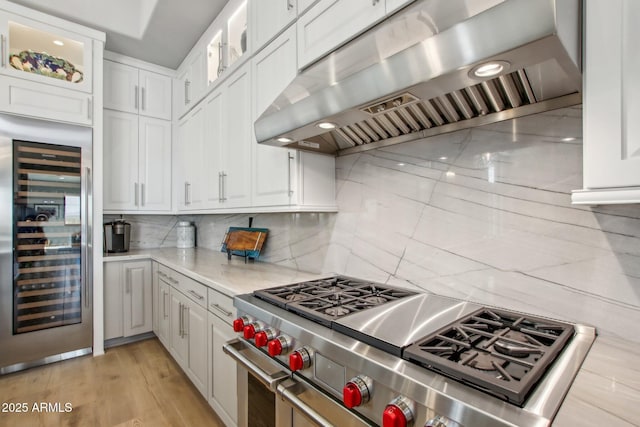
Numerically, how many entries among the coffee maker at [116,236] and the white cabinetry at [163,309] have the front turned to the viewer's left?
1

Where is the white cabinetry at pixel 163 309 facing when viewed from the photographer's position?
facing to the left of the viewer

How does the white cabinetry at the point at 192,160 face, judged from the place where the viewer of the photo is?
facing to the left of the viewer

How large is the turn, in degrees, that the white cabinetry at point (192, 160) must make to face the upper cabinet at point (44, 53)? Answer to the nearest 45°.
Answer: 0° — it already faces it

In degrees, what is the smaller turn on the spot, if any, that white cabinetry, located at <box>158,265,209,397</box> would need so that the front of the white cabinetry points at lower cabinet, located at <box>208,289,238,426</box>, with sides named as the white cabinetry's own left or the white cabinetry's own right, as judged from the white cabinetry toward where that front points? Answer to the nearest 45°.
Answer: approximately 45° to the white cabinetry's own left

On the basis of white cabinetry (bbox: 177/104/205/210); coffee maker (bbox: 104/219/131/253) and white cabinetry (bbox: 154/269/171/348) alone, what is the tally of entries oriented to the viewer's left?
2

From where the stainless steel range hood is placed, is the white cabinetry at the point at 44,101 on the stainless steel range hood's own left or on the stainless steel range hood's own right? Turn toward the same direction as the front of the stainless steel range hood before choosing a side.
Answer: on the stainless steel range hood's own right
